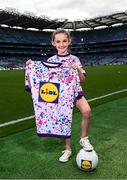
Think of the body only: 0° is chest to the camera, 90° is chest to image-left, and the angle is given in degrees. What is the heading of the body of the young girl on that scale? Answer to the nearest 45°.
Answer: approximately 0°
